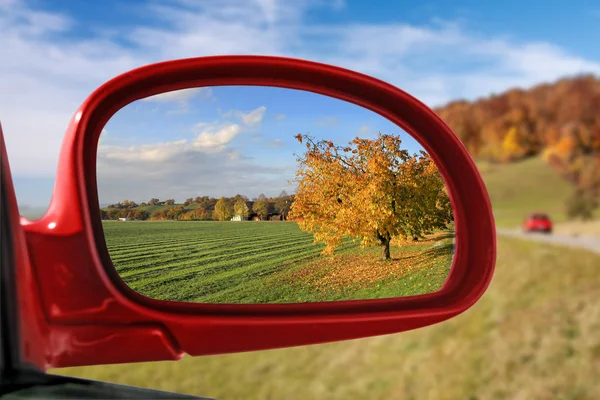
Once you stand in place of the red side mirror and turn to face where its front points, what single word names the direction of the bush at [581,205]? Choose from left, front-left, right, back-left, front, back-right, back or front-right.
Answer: back-left

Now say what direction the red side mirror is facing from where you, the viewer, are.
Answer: facing the viewer

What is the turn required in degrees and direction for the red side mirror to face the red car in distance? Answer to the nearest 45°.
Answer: approximately 135° to its left
